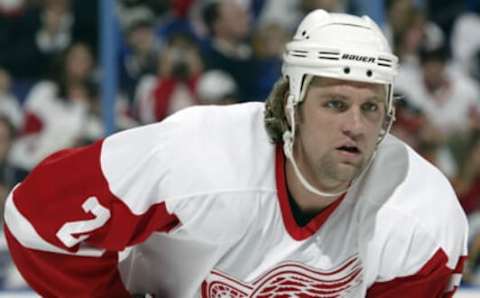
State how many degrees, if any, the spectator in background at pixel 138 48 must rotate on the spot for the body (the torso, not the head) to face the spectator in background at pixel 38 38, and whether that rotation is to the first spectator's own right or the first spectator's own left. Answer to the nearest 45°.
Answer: approximately 90° to the first spectator's own right

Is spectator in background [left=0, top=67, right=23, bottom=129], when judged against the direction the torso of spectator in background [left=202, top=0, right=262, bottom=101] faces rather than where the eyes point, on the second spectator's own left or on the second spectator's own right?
on the second spectator's own right

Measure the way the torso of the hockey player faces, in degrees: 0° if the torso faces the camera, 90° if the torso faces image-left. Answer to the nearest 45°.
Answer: approximately 315°

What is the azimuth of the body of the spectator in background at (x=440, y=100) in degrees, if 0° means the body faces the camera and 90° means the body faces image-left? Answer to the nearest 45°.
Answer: approximately 0°

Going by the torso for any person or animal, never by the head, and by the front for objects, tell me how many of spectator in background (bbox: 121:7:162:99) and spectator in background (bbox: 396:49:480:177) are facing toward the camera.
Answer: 2

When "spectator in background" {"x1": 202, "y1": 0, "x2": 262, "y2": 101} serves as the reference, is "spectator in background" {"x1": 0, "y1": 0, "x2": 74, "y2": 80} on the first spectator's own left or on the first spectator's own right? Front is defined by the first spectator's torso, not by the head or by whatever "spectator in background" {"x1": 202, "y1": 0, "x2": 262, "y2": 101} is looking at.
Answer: on the first spectator's own right
